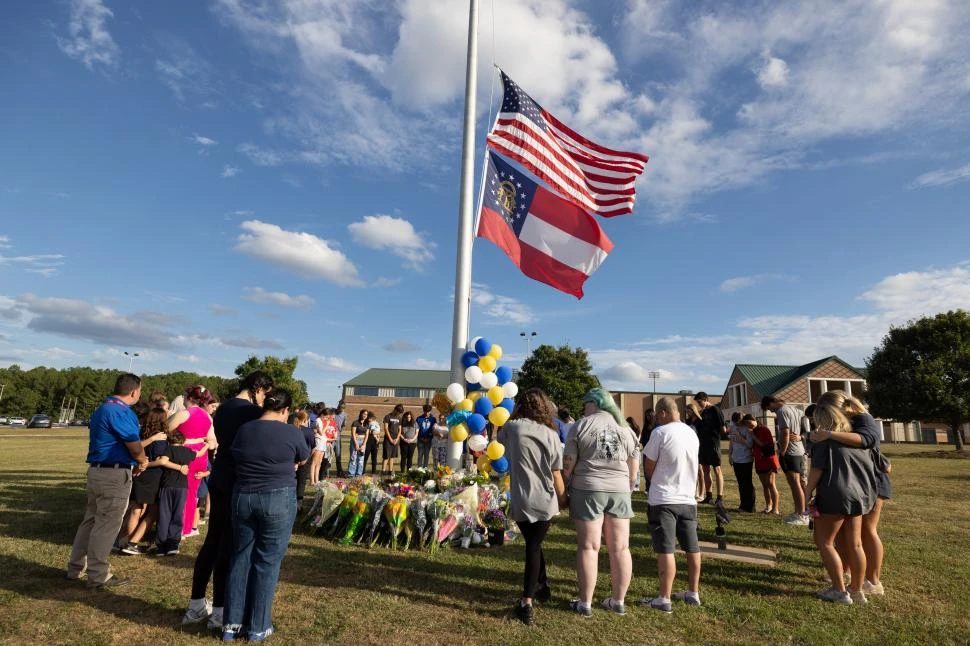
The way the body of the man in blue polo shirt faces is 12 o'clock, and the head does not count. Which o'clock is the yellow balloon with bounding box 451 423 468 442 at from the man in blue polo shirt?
The yellow balloon is roughly at 1 o'clock from the man in blue polo shirt.

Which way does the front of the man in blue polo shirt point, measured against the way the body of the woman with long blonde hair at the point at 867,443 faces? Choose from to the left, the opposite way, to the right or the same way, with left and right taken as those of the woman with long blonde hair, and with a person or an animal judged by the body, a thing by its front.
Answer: to the right

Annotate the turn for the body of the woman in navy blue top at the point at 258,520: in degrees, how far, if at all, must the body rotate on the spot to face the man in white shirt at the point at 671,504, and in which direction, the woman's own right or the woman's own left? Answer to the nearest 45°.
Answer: approximately 45° to the woman's own right

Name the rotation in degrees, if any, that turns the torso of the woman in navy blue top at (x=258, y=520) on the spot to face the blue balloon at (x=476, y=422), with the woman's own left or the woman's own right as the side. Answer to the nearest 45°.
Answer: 0° — they already face it

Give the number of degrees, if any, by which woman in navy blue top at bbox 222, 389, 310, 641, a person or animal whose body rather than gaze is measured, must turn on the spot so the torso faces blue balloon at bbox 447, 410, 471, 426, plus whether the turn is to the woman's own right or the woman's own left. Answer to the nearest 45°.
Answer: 0° — they already face it

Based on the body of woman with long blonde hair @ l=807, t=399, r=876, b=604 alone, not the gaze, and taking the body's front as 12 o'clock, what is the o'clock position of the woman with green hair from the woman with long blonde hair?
The woman with green hair is roughly at 9 o'clock from the woman with long blonde hair.

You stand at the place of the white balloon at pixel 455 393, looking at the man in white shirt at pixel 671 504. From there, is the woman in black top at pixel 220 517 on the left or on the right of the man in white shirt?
right

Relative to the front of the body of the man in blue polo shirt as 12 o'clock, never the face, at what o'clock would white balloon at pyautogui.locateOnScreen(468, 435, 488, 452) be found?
The white balloon is roughly at 1 o'clock from the man in blue polo shirt.

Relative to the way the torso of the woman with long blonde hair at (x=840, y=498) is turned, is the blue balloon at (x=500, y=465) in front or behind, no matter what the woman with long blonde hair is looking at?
in front

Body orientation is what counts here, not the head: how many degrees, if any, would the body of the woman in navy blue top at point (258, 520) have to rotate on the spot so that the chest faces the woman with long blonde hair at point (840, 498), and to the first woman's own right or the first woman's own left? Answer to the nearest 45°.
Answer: approximately 45° to the first woman's own right

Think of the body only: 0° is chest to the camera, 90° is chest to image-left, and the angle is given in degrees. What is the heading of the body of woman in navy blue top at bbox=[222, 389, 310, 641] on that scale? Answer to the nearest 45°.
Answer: approximately 225°

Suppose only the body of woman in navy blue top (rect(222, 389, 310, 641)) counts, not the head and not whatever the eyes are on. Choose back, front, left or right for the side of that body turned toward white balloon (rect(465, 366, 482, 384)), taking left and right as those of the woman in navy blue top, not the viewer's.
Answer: front

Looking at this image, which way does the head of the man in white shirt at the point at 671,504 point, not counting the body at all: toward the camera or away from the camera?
away from the camera
